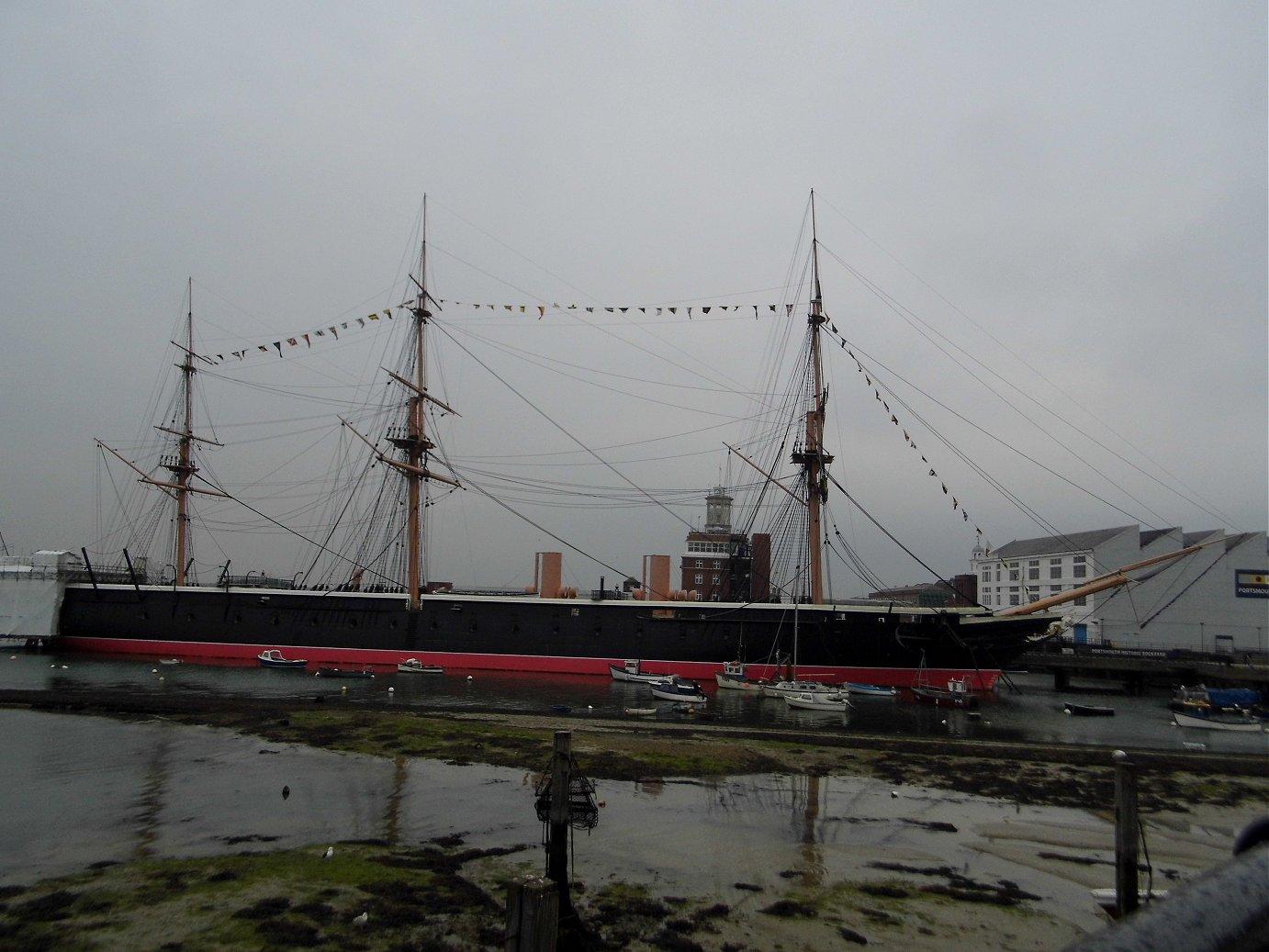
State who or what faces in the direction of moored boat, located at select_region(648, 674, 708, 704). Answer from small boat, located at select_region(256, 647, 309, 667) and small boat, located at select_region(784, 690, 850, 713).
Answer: small boat, located at select_region(784, 690, 850, 713)

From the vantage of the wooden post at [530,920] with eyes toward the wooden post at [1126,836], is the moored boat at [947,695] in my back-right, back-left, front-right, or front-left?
front-left

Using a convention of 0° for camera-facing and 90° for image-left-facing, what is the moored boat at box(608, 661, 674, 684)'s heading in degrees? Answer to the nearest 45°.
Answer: approximately 90°

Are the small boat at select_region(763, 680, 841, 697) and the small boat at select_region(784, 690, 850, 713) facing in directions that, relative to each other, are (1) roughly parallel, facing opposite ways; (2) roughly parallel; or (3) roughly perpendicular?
roughly parallel

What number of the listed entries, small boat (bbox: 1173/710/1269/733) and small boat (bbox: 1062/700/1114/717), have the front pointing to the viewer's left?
2

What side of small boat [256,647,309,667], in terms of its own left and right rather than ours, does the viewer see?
left

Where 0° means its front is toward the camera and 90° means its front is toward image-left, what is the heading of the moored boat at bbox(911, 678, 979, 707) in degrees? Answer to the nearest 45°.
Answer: approximately 90°

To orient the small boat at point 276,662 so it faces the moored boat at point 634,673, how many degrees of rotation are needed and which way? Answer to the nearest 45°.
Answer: approximately 135° to its left

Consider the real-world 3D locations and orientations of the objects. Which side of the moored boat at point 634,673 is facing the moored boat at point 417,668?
front

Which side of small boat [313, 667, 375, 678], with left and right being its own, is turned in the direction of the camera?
left

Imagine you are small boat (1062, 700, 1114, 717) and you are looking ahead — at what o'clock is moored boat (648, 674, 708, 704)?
The moored boat is roughly at 11 o'clock from the small boat.

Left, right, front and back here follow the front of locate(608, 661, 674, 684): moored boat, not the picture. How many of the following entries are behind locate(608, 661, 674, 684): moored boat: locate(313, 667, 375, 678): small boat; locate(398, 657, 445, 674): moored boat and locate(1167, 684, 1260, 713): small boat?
1
